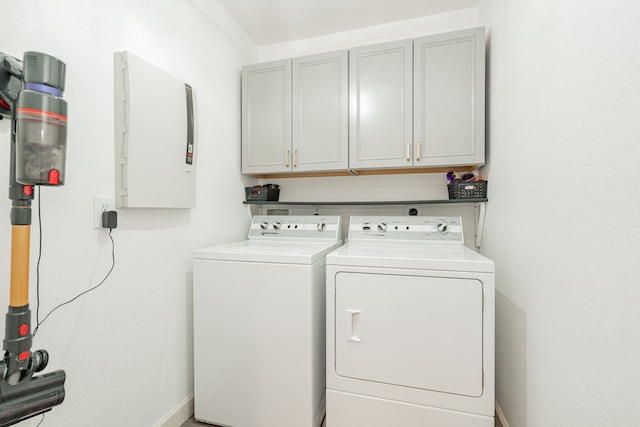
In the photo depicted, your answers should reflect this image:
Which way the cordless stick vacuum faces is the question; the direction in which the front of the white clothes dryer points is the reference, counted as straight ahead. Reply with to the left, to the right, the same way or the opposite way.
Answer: to the left

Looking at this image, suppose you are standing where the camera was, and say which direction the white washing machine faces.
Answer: facing the viewer and to the left of the viewer

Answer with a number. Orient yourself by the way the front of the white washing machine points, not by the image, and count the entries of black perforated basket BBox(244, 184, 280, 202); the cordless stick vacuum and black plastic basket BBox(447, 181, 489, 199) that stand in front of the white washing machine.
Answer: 1

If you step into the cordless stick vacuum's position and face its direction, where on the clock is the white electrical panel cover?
The white electrical panel cover is roughly at 9 o'clock from the cordless stick vacuum.

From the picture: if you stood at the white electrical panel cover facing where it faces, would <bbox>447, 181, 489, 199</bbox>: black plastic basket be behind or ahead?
ahead

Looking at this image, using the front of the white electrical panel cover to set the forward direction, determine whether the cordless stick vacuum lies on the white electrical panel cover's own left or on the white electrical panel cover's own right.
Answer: on the white electrical panel cover's own right

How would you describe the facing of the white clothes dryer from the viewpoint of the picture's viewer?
facing the viewer

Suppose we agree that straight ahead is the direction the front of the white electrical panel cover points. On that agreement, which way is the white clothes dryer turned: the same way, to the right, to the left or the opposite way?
to the right

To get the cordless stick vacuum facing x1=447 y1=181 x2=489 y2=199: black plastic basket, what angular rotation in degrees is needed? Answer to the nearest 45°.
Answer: approximately 45° to its left

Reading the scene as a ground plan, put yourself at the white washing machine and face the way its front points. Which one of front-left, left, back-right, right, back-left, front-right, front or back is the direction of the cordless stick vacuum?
front

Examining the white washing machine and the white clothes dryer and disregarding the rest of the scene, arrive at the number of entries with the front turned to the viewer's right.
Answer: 0

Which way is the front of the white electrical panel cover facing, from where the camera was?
facing the viewer and to the right of the viewer

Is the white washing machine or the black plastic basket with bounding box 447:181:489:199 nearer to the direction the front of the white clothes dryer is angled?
the white washing machine
